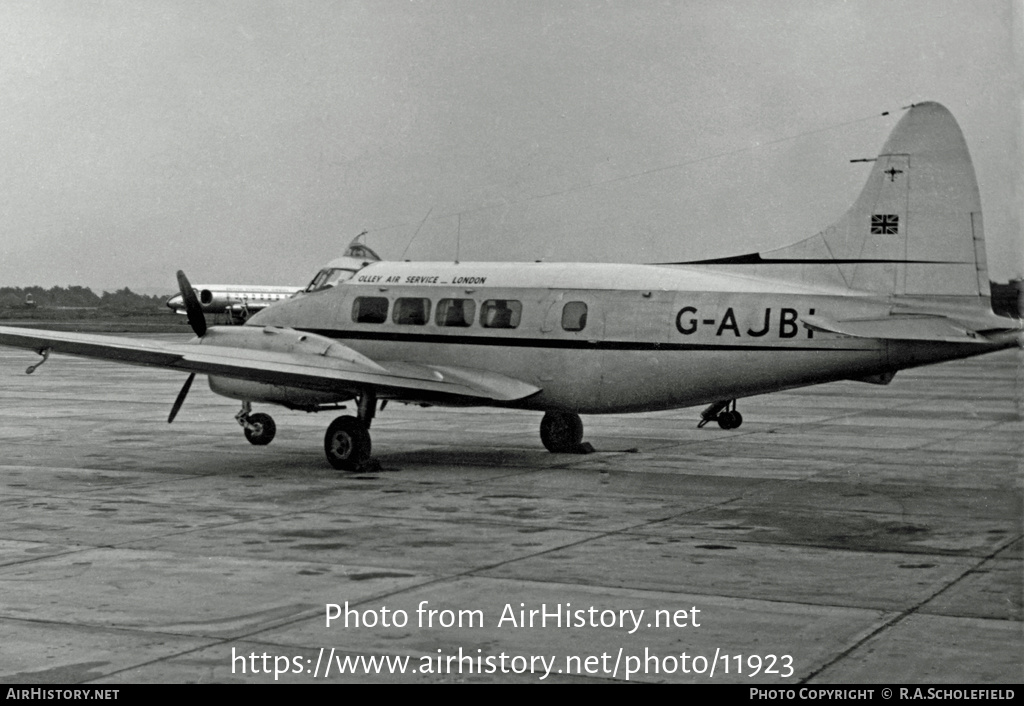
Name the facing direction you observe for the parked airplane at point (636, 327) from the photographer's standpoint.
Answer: facing away from the viewer and to the left of the viewer
